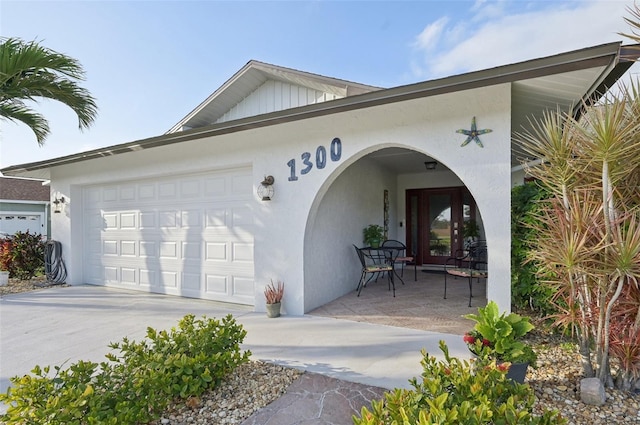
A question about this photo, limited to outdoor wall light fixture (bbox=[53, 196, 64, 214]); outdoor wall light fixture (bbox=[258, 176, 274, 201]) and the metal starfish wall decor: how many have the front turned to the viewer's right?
0

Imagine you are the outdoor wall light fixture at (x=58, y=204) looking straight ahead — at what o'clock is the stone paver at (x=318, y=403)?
The stone paver is roughly at 10 o'clock from the outdoor wall light fixture.

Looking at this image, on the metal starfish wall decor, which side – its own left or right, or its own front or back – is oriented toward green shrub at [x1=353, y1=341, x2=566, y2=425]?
front

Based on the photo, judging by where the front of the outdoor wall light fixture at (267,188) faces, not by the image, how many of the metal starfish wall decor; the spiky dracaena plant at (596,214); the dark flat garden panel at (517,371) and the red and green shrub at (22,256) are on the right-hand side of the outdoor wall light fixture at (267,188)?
1

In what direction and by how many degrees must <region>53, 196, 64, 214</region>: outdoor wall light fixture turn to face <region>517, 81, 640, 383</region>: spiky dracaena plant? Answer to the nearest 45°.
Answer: approximately 45° to its left

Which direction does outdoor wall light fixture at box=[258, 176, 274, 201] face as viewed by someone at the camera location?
facing the viewer and to the left of the viewer

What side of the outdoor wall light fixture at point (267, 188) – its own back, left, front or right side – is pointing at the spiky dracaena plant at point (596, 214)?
left

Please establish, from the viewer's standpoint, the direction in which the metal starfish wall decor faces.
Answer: facing the viewer

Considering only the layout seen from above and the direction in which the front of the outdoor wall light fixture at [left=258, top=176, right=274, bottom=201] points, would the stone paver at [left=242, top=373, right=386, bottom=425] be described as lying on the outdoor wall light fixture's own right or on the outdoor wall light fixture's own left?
on the outdoor wall light fixture's own left

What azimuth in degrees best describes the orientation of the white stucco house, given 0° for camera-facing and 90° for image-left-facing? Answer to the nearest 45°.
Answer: approximately 45°

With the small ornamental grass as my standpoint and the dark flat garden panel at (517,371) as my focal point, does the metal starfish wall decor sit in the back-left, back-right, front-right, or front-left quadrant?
front-left

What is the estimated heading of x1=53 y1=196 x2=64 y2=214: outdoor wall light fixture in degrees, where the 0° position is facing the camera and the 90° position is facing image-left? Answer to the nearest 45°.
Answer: approximately 45°

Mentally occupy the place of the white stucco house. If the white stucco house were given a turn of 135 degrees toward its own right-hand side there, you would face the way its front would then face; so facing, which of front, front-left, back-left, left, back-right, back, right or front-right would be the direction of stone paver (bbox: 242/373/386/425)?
back

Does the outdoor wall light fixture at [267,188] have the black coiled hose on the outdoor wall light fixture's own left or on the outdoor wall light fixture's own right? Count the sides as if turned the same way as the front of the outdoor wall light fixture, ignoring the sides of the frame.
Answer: on the outdoor wall light fixture's own right
